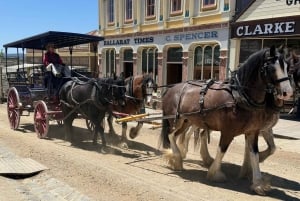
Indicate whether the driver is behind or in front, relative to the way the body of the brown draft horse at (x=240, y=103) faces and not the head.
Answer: behind

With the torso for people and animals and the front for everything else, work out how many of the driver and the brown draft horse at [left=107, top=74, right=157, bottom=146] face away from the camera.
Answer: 0

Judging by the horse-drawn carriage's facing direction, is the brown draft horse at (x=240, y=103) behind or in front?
in front

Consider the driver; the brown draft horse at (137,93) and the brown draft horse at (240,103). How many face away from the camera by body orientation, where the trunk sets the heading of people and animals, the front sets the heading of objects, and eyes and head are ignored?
0

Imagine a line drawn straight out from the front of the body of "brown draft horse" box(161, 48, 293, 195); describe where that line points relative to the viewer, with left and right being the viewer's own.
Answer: facing the viewer and to the right of the viewer

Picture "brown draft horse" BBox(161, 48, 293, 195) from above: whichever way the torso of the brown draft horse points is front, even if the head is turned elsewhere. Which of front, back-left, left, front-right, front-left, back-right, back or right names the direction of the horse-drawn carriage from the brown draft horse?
back

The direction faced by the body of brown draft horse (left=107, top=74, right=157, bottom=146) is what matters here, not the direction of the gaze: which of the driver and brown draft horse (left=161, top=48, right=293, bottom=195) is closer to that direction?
the brown draft horse

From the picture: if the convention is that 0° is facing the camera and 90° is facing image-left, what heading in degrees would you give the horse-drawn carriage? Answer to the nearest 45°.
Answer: approximately 315°

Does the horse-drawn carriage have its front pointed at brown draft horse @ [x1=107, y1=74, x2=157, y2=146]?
yes

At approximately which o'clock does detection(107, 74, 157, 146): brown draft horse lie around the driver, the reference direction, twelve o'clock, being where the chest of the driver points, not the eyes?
The brown draft horse is roughly at 12 o'clock from the driver.

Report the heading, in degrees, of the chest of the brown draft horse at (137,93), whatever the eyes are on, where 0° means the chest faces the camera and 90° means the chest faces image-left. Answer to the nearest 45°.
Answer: approximately 315°

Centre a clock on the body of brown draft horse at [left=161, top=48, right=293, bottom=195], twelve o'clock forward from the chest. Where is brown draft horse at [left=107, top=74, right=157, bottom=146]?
brown draft horse at [left=107, top=74, right=157, bottom=146] is roughly at 6 o'clock from brown draft horse at [left=161, top=48, right=293, bottom=195].

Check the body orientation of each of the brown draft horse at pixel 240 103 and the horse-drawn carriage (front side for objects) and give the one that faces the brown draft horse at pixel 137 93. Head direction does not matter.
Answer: the horse-drawn carriage
